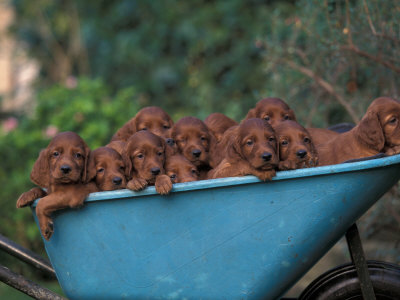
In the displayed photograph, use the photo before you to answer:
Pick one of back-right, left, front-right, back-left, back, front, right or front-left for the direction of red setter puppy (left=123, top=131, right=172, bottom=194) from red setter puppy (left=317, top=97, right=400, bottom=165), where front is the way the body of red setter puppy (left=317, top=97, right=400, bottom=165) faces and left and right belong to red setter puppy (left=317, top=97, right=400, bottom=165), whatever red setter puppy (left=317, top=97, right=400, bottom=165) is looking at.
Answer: back

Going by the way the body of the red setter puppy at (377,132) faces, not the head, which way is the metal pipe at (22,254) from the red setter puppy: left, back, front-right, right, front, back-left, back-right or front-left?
back

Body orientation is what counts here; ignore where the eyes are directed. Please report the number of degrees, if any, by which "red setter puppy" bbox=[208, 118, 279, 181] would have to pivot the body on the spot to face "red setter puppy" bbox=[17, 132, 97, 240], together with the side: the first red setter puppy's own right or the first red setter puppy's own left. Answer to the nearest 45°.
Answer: approximately 135° to the first red setter puppy's own right

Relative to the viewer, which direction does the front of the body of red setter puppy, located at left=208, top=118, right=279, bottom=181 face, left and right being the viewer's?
facing the viewer and to the right of the viewer

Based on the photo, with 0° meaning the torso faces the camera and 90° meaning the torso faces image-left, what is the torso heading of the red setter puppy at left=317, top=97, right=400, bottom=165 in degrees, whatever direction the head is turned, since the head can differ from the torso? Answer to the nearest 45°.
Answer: approximately 270°

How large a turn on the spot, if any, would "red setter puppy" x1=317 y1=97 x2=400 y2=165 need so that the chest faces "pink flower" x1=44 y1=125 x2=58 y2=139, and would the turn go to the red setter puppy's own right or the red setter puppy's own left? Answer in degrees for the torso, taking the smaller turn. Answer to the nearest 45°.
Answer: approximately 135° to the red setter puppy's own left

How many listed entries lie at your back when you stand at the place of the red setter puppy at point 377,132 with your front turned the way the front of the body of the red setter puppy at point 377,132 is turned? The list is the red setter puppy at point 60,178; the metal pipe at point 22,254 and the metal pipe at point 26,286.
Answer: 3

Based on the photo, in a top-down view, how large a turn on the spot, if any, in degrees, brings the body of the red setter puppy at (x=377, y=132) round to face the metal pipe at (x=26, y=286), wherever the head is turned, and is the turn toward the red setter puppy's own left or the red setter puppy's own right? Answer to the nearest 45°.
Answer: approximately 180°

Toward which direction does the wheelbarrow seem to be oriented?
to the viewer's right
